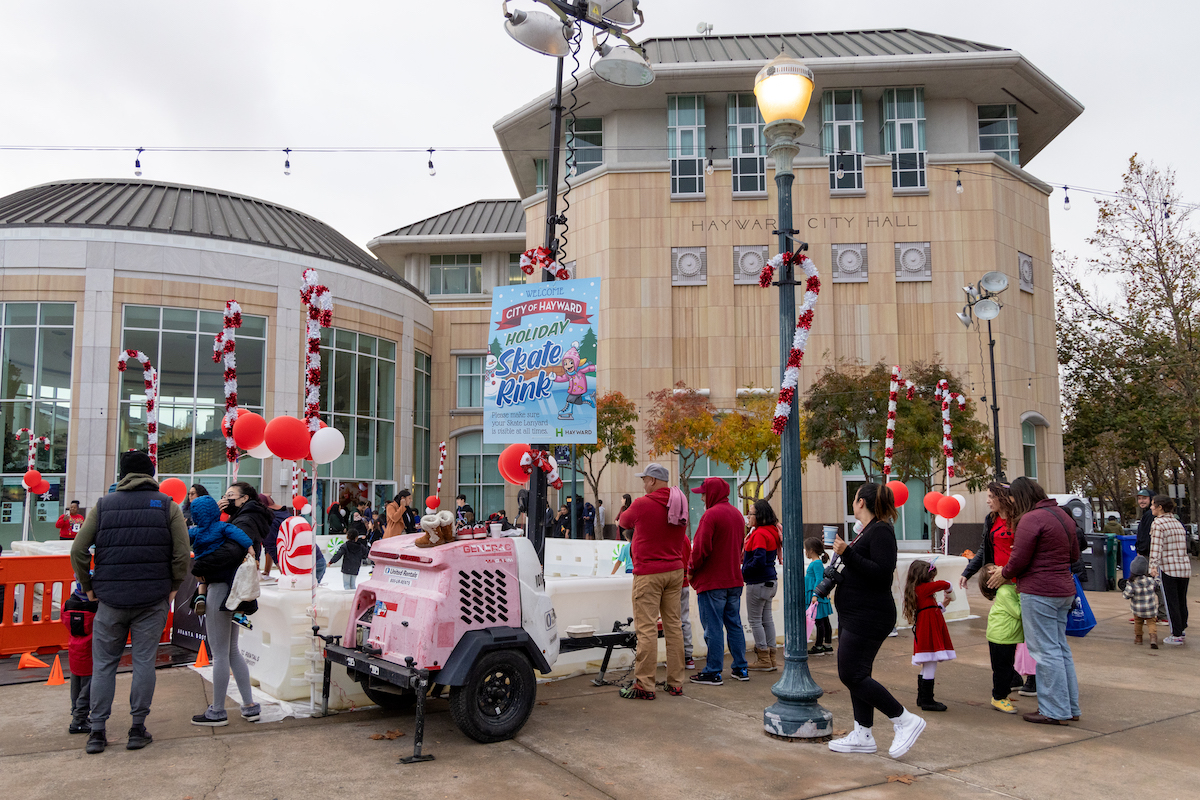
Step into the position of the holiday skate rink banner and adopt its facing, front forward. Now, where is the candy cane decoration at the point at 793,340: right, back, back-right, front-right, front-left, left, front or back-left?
front-left

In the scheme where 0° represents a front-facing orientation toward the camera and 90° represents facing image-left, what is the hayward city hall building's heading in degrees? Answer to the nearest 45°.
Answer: approximately 0°

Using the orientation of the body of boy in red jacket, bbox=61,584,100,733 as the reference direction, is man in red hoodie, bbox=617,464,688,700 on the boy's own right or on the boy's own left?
on the boy's own right

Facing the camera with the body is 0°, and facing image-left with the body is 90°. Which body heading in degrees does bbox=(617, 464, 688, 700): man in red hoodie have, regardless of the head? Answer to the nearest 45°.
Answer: approximately 135°

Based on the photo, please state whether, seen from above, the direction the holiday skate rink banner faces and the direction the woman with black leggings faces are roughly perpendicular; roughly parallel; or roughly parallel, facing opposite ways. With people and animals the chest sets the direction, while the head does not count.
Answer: roughly perpendicular

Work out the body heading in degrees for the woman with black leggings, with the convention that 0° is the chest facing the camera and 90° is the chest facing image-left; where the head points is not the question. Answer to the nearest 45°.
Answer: approximately 90°

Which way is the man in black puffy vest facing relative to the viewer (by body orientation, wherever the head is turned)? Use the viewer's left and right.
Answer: facing away from the viewer

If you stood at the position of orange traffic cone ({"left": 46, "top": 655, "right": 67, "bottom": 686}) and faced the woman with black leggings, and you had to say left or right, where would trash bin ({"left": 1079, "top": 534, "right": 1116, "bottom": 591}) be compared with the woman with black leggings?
left

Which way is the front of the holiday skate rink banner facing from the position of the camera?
facing the viewer

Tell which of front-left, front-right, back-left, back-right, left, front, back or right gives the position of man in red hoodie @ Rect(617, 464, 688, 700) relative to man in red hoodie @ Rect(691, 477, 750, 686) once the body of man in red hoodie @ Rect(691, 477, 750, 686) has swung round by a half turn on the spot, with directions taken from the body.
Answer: right

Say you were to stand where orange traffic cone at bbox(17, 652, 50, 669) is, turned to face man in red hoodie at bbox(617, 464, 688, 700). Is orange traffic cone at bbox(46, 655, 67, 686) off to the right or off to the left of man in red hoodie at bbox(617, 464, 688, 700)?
right

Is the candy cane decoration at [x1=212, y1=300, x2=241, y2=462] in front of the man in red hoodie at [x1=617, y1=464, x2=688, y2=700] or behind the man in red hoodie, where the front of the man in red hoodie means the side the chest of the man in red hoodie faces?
in front

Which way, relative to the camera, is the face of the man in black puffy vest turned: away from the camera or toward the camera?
away from the camera
